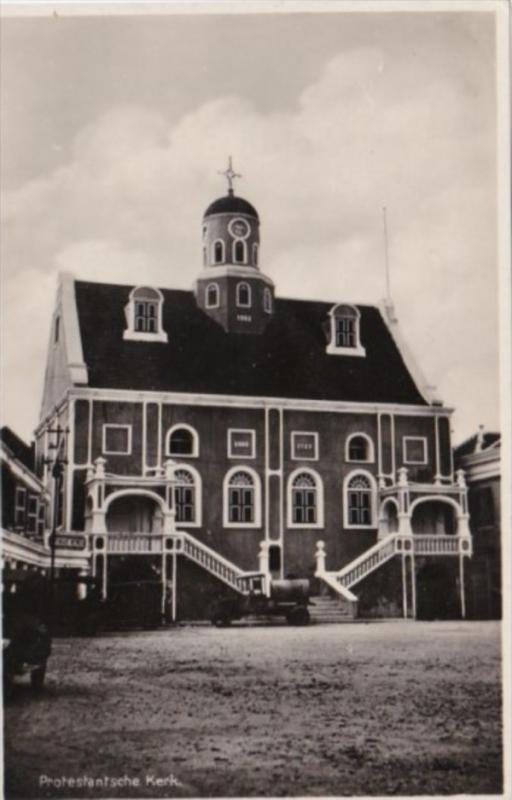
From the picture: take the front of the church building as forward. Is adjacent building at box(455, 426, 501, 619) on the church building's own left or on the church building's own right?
on the church building's own left

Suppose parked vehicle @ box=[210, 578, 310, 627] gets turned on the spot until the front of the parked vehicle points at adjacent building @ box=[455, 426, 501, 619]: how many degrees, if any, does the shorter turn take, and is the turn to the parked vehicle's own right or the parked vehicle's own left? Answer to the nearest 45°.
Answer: approximately 180°

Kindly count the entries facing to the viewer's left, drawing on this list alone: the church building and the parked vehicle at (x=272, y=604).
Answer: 1

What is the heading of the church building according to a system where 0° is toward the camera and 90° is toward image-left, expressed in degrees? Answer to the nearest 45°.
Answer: approximately 0°

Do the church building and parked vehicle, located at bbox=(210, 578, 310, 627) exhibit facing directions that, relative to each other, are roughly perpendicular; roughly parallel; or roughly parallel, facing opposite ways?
roughly perpendicular

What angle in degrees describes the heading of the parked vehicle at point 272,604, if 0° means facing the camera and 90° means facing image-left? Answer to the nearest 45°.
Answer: approximately 90°
